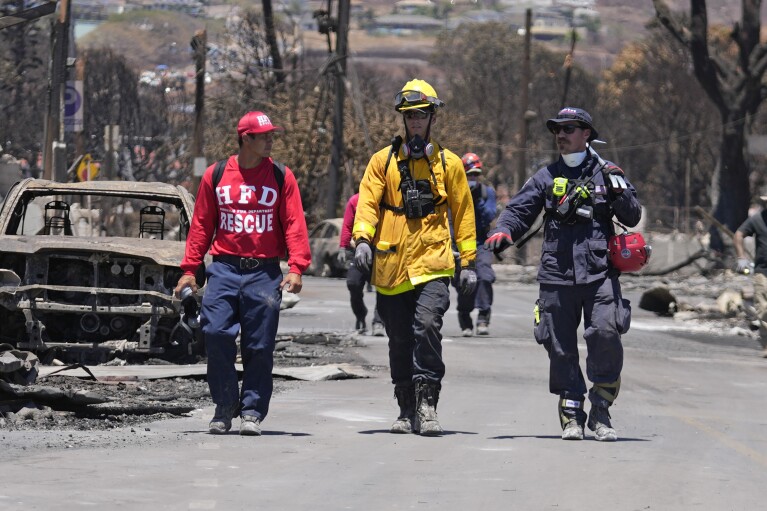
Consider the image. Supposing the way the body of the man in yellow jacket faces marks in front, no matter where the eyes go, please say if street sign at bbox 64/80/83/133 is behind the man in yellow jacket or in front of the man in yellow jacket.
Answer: behind

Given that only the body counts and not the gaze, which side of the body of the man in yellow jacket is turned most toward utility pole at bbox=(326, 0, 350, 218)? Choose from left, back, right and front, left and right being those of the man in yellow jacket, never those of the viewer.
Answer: back

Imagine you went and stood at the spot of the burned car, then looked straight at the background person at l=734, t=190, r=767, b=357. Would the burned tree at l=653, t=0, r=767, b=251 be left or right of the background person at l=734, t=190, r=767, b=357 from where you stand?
left

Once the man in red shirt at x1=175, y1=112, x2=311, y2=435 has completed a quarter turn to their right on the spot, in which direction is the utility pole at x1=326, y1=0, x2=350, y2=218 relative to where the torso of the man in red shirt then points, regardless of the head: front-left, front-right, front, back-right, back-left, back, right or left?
right

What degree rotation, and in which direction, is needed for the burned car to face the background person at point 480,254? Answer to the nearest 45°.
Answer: approximately 135° to its left

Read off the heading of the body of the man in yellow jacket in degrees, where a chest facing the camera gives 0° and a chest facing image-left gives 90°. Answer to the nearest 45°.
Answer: approximately 0°

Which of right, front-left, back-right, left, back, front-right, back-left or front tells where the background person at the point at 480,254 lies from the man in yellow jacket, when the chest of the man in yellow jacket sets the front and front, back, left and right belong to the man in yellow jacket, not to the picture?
back

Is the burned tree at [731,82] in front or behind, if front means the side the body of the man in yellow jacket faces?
behind

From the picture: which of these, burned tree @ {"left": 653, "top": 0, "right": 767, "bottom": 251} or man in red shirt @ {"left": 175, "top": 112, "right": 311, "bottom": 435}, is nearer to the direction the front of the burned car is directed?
the man in red shirt

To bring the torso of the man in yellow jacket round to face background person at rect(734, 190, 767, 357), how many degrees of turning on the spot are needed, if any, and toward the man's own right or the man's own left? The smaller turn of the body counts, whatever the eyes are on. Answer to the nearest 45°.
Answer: approximately 135° to the man's own left
